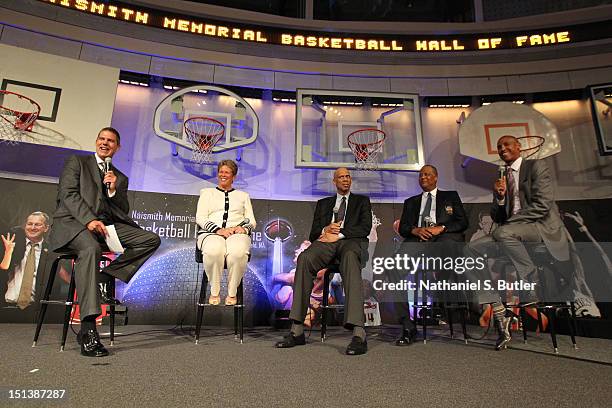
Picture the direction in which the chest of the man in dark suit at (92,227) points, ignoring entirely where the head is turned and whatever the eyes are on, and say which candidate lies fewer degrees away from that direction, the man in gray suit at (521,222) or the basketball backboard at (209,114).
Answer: the man in gray suit

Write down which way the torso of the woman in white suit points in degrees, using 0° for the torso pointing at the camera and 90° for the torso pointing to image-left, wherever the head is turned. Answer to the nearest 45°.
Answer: approximately 0°

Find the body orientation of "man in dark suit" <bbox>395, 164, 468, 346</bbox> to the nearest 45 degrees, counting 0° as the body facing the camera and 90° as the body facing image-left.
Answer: approximately 45°

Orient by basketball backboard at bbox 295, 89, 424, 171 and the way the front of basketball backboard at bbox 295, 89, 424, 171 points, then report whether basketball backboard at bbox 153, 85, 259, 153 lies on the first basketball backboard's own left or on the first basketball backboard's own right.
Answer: on the first basketball backboard's own right

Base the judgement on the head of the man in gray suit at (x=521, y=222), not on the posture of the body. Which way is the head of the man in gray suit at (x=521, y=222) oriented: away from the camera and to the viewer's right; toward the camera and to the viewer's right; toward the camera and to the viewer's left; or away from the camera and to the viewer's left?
toward the camera and to the viewer's left

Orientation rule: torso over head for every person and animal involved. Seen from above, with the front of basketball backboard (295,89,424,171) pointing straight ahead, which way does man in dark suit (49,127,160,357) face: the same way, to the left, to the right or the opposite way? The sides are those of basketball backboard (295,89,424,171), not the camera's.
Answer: to the left

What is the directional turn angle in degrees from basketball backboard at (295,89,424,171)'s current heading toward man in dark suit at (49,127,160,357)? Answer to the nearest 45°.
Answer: approximately 45° to its right

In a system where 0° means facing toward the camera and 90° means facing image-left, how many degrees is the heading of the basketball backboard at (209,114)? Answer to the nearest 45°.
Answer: approximately 0°

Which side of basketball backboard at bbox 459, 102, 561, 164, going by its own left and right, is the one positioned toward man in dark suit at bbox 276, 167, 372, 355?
right

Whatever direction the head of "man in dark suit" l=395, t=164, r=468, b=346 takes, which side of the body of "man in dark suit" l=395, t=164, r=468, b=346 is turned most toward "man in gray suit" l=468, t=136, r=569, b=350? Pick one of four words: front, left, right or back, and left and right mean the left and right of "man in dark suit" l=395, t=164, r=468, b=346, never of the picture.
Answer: left
